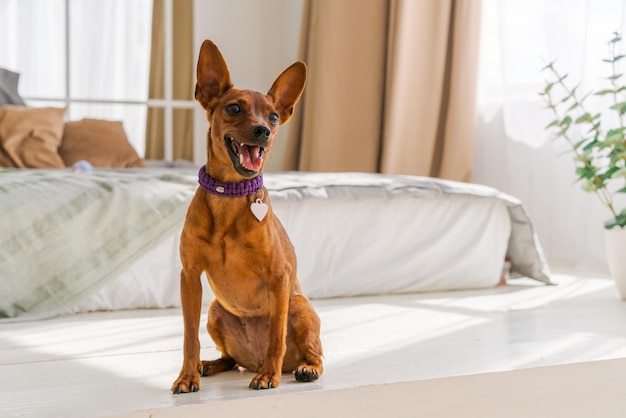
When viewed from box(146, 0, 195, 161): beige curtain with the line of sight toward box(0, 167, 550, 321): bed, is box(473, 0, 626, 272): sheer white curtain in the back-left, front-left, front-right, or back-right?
front-left

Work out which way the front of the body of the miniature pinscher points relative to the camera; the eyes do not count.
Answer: toward the camera

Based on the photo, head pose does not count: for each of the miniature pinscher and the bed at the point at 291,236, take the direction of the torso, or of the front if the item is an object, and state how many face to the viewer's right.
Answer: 1

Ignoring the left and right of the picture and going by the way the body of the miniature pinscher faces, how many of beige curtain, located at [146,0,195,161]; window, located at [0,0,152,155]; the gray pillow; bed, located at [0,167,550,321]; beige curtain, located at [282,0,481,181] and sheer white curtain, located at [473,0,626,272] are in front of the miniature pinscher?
0

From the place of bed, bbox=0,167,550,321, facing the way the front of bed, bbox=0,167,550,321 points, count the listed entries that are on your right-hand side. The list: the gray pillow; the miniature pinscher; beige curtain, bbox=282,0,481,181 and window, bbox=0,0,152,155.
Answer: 1

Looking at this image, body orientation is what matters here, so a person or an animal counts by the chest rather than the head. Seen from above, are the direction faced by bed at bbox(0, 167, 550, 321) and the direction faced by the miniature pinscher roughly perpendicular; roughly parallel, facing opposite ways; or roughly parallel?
roughly perpendicular

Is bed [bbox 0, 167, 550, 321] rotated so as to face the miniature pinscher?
no

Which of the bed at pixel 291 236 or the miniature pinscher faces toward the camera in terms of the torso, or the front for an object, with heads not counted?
the miniature pinscher

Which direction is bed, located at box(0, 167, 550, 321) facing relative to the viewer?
to the viewer's right

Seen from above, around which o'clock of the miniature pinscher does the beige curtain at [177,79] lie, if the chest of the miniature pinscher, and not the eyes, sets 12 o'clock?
The beige curtain is roughly at 6 o'clock from the miniature pinscher.

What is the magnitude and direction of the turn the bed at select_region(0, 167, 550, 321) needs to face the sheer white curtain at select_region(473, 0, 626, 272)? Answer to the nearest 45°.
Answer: approximately 45° to its left

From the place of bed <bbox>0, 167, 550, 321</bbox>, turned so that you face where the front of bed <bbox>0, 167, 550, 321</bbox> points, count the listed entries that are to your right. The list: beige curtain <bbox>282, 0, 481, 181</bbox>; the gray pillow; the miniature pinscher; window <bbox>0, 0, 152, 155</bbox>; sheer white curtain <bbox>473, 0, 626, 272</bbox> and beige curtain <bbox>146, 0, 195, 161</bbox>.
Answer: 1

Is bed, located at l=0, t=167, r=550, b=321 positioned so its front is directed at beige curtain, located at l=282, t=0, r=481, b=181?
no

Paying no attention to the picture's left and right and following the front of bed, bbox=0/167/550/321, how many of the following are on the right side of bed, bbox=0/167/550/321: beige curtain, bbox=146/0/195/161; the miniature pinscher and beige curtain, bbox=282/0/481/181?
1

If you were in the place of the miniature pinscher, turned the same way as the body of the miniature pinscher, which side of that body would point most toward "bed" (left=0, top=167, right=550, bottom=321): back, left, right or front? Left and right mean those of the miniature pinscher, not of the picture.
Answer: back

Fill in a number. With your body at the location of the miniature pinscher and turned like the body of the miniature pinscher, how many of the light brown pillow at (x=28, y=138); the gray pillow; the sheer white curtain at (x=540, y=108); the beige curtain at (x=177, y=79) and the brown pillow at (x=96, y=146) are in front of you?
0

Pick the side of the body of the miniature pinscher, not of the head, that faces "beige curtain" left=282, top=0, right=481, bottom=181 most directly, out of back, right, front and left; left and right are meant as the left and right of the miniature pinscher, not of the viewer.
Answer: back

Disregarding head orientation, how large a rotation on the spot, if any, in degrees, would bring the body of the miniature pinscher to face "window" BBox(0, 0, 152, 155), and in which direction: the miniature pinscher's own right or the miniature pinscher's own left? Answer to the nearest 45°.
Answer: approximately 180°

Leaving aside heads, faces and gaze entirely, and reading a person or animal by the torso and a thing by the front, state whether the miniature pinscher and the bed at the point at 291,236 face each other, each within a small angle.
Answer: no

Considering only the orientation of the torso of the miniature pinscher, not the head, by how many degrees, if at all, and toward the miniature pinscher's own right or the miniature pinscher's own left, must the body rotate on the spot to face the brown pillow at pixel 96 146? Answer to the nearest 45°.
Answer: approximately 180°
